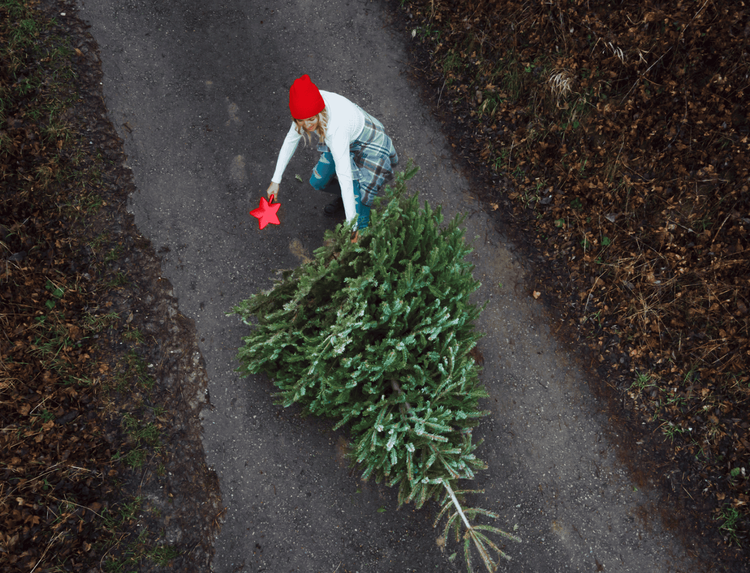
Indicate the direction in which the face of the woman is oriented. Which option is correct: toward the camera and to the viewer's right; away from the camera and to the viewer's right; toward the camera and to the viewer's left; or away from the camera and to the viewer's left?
toward the camera and to the viewer's left

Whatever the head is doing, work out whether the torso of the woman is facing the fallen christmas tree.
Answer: no

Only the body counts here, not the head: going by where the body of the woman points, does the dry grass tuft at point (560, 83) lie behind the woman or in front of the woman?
behind

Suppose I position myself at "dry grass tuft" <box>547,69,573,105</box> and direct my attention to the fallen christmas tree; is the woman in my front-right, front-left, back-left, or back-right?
front-right
